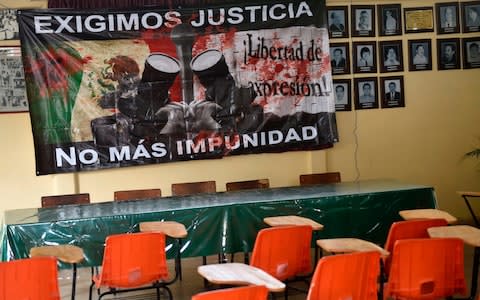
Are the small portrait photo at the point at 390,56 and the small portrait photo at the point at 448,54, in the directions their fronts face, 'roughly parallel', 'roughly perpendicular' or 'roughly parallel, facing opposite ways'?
roughly parallel

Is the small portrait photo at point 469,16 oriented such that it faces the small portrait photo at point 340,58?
no

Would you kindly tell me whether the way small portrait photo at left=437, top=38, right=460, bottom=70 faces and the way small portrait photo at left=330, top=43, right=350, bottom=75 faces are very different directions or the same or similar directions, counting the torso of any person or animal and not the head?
same or similar directions

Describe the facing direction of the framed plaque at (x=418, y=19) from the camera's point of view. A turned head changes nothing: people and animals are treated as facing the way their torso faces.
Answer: facing the viewer

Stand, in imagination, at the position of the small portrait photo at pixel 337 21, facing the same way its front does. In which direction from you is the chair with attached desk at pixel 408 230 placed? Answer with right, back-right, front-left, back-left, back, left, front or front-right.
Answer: front

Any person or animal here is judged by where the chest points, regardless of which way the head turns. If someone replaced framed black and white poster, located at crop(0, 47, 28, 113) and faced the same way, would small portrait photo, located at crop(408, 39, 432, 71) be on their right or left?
on their left

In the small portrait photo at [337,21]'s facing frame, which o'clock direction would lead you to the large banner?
The large banner is roughly at 2 o'clock from the small portrait photo.

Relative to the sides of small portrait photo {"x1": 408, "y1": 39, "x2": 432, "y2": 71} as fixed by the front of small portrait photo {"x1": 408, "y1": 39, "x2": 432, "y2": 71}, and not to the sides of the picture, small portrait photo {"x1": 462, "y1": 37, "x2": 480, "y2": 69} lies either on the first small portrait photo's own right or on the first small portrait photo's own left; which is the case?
on the first small portrait photo's own left

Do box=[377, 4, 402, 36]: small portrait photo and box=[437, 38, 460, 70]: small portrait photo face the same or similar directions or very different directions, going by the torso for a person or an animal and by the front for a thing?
same or similar directions

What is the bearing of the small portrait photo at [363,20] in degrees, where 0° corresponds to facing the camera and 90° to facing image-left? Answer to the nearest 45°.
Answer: approximately 0°

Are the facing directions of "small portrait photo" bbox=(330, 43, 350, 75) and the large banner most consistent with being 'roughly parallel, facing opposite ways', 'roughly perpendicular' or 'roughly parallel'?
roughly parallel

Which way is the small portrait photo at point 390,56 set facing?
toward the camera

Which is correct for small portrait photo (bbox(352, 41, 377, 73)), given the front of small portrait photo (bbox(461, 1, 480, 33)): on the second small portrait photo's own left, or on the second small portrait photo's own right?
on the second small portrait photo's own right

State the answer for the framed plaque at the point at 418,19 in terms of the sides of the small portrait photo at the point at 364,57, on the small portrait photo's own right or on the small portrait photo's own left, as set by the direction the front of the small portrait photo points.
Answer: on the small portrait photo's own left

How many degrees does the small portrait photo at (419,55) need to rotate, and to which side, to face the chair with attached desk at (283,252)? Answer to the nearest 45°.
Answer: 0° — it already faces it

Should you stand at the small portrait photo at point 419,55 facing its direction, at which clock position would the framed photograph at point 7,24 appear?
The framed photograph is roughly at 2 o'clock from the small portrait photo.

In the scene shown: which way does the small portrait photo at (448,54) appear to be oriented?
toward the camera

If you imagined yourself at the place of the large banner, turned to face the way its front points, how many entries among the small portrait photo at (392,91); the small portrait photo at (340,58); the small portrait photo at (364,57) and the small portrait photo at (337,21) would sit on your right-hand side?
0

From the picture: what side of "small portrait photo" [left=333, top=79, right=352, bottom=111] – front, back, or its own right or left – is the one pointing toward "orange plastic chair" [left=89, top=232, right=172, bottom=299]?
front
